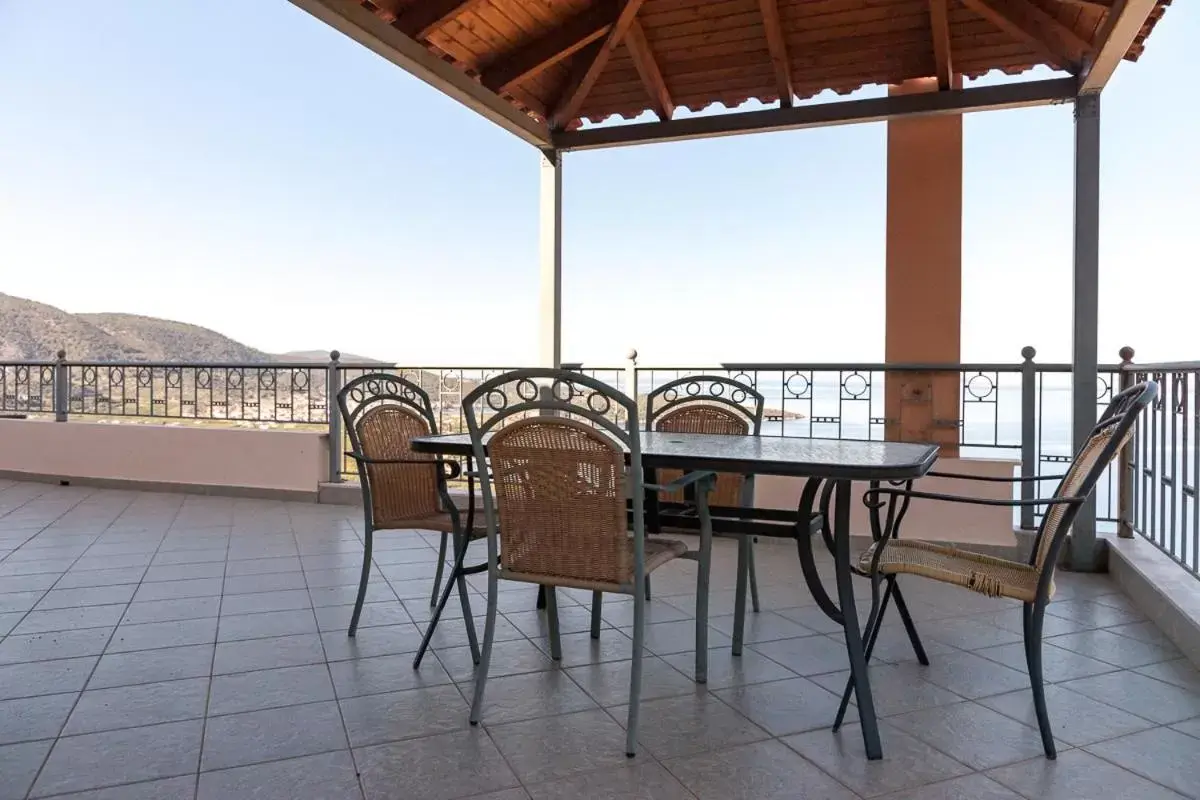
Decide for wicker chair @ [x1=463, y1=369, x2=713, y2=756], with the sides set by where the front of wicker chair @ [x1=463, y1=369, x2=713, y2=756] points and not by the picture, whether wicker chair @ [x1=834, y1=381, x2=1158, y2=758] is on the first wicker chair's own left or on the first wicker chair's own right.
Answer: on the first wicker chair's own right

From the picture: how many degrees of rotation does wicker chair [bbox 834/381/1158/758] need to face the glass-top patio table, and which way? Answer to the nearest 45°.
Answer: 0° — it already faces it

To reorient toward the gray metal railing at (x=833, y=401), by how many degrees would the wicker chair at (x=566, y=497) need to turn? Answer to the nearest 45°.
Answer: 0° — it already faces it

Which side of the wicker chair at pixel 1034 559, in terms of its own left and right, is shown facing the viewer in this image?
left

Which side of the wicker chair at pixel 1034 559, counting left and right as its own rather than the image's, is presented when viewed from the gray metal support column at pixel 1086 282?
right

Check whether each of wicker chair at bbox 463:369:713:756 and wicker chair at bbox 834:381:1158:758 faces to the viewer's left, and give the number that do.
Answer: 1

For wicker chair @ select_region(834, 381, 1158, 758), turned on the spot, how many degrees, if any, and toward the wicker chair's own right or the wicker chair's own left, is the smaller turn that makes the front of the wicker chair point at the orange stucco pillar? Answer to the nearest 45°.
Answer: approximately 90° to the wicker chair's own right

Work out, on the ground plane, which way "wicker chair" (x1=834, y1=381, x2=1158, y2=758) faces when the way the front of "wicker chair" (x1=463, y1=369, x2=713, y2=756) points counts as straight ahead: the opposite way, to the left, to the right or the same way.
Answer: to the left

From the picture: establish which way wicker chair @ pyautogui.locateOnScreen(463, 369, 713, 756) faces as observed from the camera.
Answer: facing away from the viewer and to the right of the viewer

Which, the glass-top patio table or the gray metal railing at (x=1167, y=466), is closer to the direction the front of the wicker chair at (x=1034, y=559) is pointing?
the glass-top patio table
